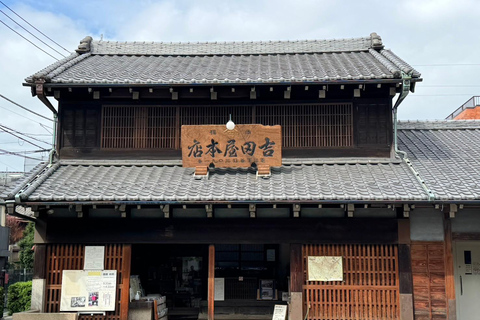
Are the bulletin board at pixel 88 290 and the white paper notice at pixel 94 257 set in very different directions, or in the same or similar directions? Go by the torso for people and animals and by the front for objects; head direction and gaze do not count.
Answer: same or similar directions

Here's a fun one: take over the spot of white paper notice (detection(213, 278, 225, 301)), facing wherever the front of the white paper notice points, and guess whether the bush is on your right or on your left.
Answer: on your right

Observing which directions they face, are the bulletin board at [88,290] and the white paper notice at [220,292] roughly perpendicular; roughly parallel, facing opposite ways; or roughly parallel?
roughly parallel

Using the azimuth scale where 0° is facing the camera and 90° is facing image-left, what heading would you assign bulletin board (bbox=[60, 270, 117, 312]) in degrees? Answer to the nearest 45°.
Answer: approximately 0°

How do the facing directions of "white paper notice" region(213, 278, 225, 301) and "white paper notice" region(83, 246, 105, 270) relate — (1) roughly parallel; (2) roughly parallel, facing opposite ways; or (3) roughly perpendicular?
roughly parallel

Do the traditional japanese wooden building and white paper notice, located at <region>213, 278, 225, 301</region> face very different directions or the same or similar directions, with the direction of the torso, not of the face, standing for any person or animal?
same or similar directions

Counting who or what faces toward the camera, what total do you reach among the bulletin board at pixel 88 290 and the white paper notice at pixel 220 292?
2

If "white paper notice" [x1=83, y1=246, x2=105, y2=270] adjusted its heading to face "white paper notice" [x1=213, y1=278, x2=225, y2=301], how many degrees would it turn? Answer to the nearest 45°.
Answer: approximately 135° to its left

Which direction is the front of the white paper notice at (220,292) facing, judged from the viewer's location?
facing the viewer

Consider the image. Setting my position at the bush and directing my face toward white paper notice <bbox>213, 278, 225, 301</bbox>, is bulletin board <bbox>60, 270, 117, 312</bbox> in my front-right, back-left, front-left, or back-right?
front-right

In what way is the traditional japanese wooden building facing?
toward the camera
